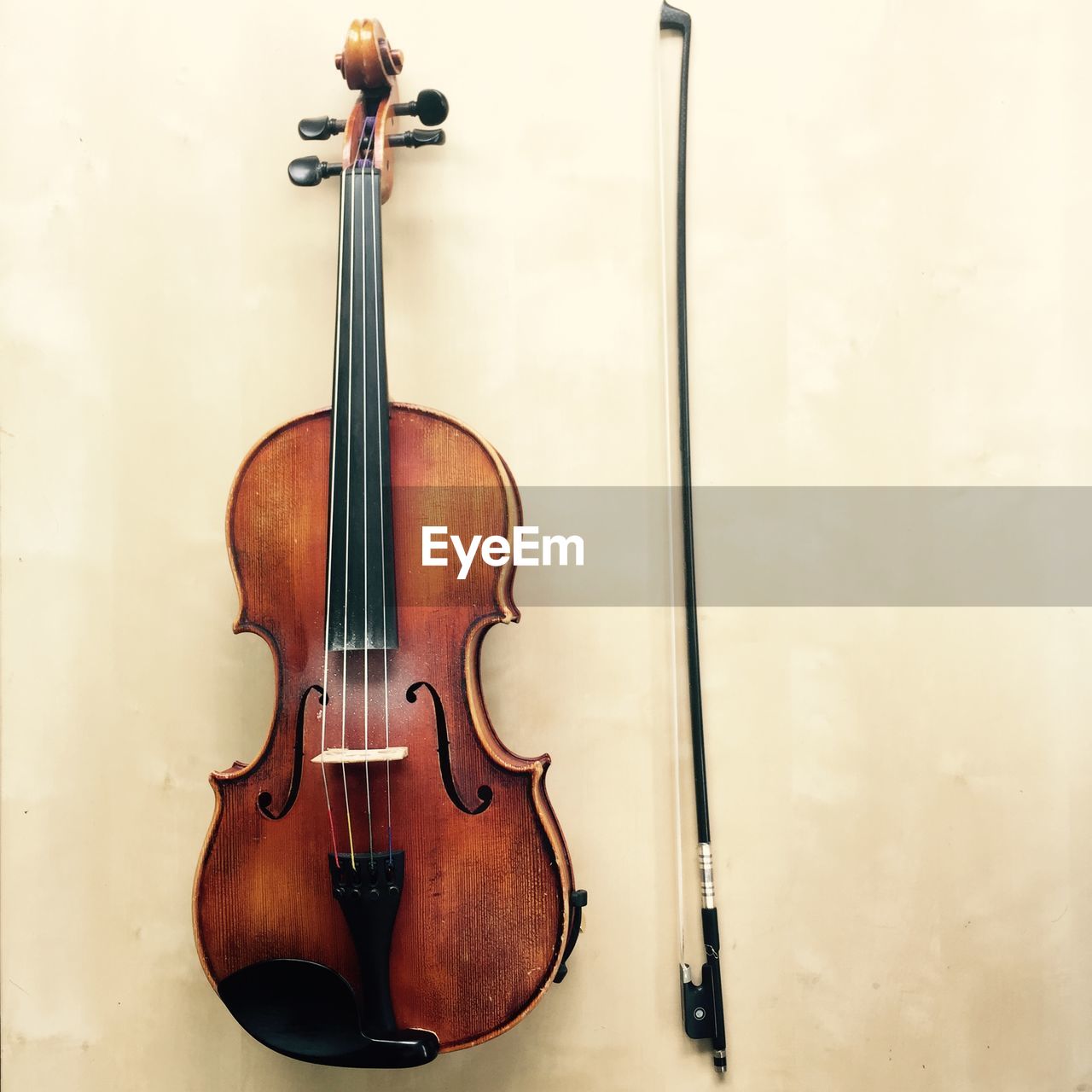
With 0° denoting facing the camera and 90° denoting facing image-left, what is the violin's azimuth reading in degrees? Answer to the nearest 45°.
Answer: approximately 0°
